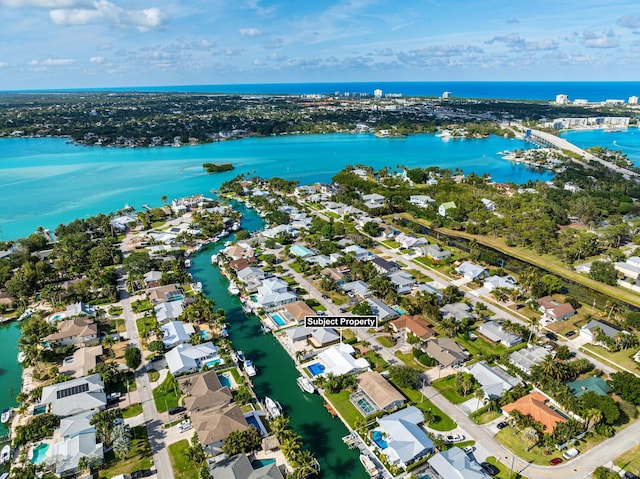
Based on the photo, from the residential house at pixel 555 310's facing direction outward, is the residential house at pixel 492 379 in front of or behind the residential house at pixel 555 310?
in front

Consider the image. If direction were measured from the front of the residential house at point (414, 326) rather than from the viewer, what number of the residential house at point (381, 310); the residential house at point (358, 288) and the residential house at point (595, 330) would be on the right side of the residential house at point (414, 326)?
2

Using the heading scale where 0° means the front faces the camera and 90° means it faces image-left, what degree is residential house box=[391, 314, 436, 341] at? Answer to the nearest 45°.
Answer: approximately 45°

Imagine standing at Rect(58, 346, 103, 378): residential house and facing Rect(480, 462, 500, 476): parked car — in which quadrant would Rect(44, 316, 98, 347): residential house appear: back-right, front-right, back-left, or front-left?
back-left

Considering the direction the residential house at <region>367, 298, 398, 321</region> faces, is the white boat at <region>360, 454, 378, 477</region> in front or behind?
in front

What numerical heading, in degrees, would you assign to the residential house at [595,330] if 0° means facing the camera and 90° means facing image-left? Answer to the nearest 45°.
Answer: approximately 45°

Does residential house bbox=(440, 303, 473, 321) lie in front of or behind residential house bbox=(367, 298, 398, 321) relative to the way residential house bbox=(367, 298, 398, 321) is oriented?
behind

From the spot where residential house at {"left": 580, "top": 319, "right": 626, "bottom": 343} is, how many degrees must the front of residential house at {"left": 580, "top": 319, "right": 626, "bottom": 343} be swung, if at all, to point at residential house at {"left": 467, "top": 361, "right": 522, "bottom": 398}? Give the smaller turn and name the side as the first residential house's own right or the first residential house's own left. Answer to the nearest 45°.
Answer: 0° — it already faces it

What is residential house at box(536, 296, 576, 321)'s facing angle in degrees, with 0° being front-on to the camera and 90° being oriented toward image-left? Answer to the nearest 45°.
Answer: approximately 45°

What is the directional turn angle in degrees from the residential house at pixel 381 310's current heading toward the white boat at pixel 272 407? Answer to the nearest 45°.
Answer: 0° — it already faces it

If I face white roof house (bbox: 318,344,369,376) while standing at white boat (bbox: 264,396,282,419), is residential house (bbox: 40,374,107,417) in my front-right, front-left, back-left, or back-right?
back-left
